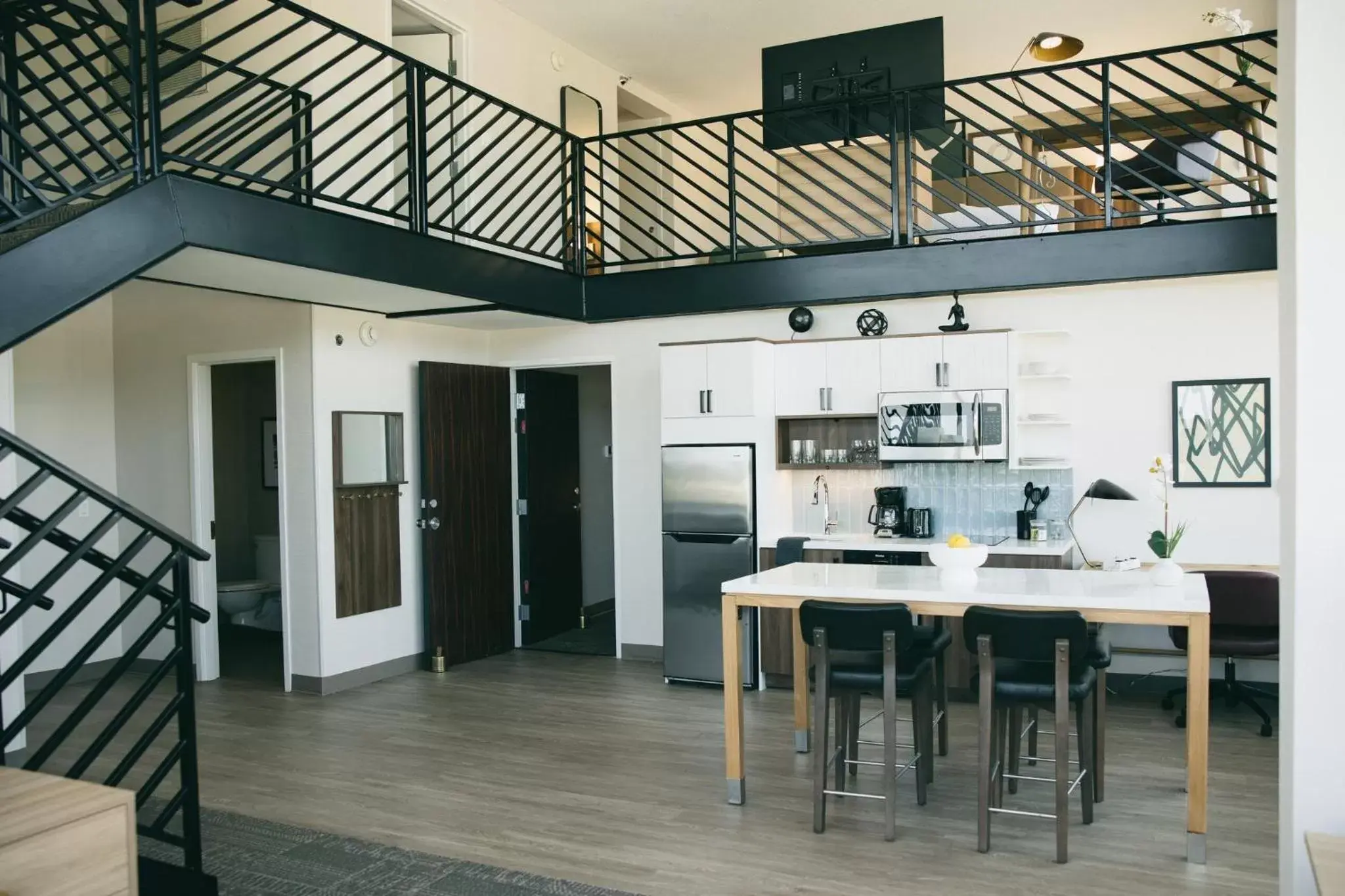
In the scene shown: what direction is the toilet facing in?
to the viewer's left

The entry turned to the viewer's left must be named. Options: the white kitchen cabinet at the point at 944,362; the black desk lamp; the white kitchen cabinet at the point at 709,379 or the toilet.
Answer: the toilet

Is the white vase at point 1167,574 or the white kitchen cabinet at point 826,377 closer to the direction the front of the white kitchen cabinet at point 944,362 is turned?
the white vase

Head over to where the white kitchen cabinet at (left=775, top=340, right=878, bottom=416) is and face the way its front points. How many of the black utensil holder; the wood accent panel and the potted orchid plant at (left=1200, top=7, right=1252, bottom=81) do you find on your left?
2

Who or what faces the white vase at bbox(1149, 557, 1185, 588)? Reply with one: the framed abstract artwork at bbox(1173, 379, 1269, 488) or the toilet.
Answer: the framed abstract artwork

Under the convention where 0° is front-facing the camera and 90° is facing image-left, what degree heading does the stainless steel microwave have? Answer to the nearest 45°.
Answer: approximately 0°

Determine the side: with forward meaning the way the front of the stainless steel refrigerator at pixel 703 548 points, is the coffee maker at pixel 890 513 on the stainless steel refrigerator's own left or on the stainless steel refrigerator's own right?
on the stainless steel refrigerator's own left
